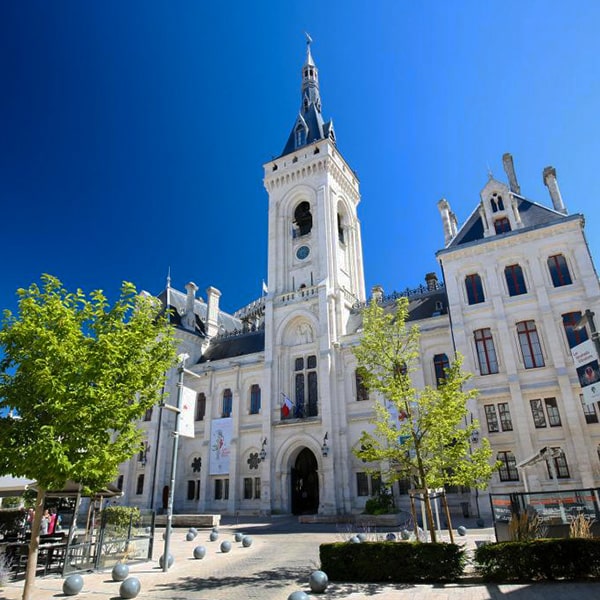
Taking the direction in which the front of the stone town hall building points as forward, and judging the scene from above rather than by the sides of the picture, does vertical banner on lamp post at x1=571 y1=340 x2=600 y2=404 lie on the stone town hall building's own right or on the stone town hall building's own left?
on the stone town hall building's own left

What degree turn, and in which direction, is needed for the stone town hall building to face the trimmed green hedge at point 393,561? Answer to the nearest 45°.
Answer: approximately 45° to its left

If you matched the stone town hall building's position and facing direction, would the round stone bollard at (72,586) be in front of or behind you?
in front

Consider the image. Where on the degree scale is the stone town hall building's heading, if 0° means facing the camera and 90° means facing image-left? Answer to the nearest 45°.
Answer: approximately 45°

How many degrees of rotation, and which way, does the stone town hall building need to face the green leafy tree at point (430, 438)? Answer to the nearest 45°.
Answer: approximately 45° to its left

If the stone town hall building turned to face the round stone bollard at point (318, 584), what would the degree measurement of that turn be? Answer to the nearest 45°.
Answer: approximately 45° to its left

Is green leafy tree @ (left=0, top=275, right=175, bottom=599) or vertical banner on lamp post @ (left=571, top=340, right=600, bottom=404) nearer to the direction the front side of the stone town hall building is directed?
the green leafy tree
